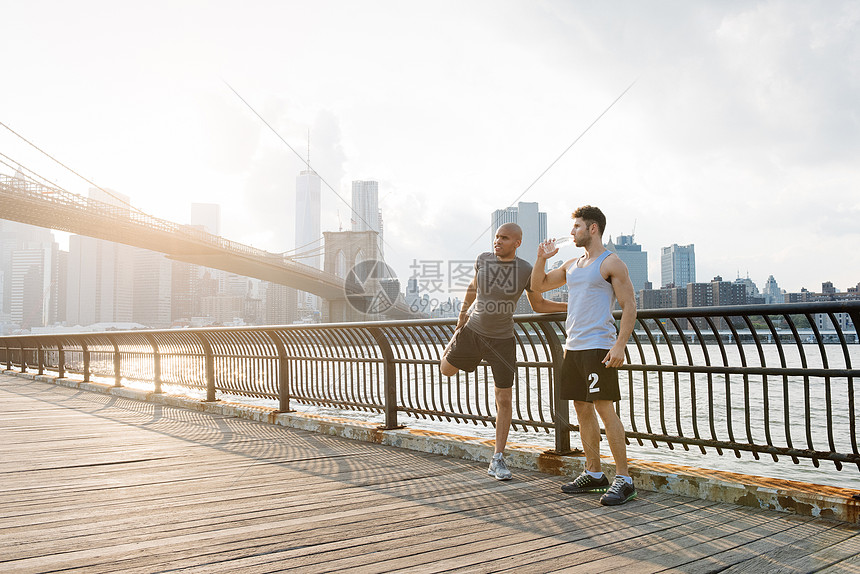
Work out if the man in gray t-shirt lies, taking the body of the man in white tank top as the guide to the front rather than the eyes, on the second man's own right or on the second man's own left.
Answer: on the second man's own right

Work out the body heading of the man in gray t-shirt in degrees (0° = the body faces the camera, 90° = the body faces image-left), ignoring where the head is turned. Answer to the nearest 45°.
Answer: approximately 0°

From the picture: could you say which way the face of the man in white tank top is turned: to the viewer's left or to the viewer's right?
to the viewer's left

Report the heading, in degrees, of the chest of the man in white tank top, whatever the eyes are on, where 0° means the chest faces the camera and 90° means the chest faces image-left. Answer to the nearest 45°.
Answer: approximately 45°

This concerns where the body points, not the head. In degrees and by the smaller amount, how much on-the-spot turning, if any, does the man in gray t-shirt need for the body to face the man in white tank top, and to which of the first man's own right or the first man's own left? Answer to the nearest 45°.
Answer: approximately 45° to the first man's own left
